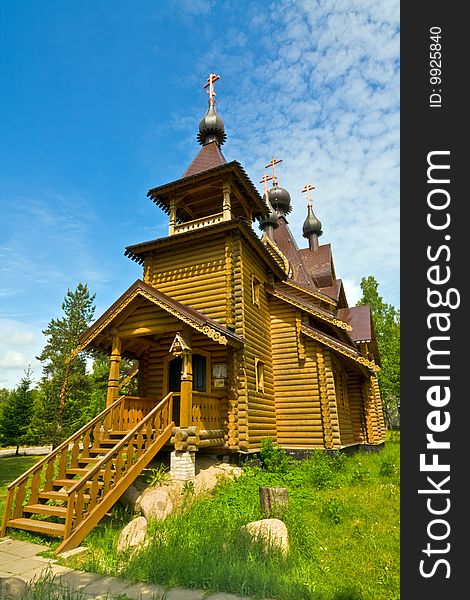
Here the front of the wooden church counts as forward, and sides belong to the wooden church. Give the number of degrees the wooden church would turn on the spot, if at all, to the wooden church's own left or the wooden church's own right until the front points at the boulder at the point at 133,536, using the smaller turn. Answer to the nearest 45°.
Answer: approximately 45° to the wooden church's own left

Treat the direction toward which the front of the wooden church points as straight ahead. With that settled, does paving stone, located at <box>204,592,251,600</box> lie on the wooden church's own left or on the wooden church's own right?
on the wooden church's own left

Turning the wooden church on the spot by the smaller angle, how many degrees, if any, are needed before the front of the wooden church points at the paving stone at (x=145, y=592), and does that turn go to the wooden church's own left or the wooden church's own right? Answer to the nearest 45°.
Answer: approximately 45° to the wooden church's own left

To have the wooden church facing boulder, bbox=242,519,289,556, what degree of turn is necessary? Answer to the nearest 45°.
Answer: approximately 45° to its left

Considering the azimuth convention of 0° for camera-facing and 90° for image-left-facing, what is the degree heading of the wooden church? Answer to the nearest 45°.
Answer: approximately 45°
